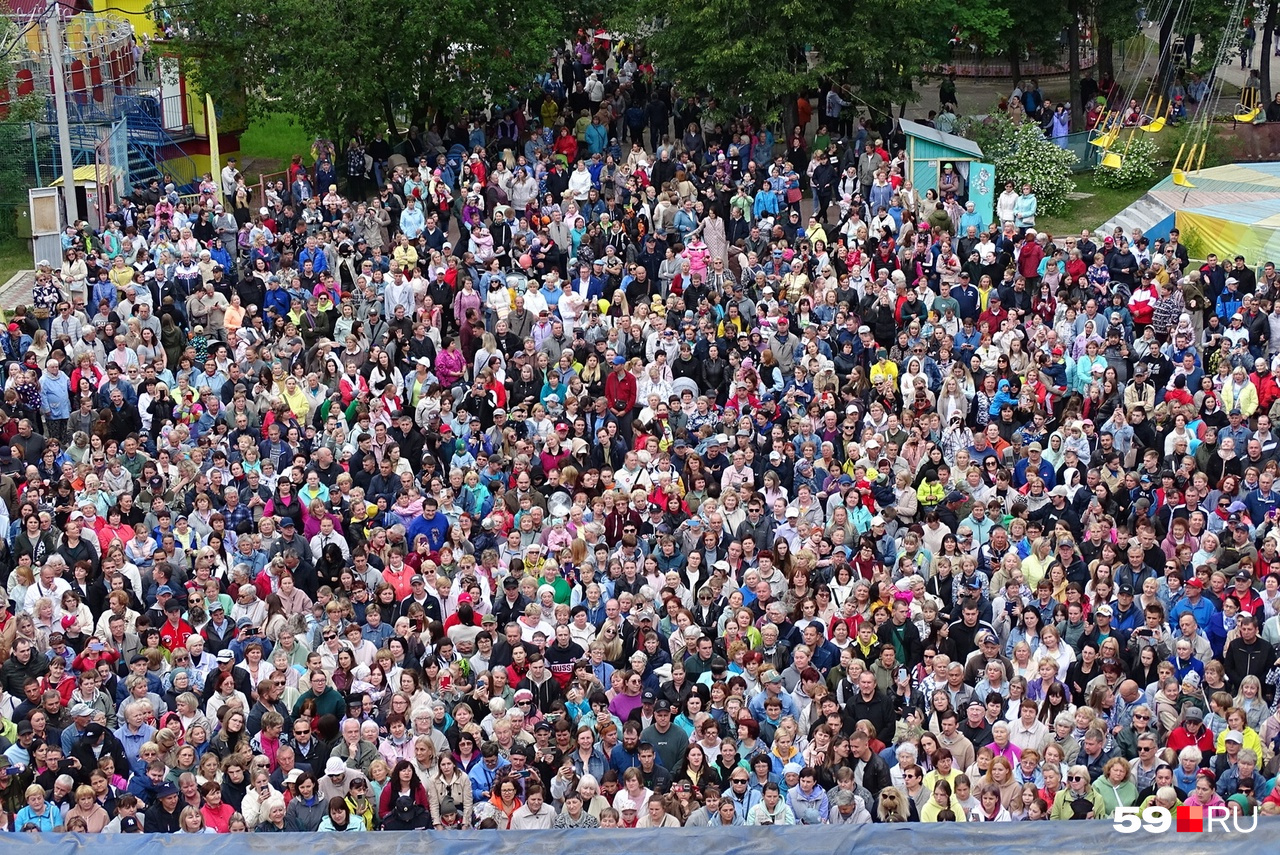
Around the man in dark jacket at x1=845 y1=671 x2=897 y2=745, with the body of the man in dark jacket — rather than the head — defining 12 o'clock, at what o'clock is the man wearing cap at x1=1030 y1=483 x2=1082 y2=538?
The man wearing cap is roughly at 7 o'clock from the man in dark jacket.

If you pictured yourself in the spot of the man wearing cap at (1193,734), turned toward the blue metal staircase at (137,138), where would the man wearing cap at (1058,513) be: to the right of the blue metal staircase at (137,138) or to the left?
right

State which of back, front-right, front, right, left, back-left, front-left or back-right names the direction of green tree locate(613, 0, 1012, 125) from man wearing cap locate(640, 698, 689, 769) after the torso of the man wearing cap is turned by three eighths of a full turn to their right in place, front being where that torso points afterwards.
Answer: front-right

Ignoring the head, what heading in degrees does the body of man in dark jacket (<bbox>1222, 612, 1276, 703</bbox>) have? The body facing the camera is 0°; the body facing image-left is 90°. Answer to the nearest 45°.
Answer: approximately 0°

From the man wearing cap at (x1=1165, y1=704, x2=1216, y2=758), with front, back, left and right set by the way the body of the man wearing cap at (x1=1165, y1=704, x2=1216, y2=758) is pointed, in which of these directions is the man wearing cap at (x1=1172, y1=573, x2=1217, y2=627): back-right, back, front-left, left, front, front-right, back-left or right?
back

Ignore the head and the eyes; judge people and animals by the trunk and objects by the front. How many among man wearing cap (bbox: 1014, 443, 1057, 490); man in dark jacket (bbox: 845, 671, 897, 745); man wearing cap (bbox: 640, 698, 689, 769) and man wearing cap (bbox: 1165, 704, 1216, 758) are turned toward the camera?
4

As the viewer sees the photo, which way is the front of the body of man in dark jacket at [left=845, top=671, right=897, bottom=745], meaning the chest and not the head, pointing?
toward the camera

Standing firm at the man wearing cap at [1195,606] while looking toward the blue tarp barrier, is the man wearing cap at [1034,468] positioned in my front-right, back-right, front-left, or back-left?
back-right

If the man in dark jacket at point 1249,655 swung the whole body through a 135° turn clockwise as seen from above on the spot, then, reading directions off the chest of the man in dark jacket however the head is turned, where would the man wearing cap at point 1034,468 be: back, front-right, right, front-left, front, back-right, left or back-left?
front

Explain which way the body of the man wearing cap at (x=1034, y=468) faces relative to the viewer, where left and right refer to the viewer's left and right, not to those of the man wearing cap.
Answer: facing the viewer

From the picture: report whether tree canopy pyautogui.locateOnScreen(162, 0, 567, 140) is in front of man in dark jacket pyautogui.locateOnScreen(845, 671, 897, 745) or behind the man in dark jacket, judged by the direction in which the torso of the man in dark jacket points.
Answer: behind

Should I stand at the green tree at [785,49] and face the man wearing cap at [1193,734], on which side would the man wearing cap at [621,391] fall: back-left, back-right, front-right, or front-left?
front-right

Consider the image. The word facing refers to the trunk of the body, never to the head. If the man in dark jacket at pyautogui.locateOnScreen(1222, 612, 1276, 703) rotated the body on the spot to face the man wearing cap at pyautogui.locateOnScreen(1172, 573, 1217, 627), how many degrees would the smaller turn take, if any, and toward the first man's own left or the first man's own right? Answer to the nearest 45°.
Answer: approximately 135° to the first man's own right

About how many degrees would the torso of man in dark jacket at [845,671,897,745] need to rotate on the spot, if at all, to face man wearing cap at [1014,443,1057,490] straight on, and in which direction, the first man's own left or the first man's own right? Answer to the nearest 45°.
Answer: approximately 180°
